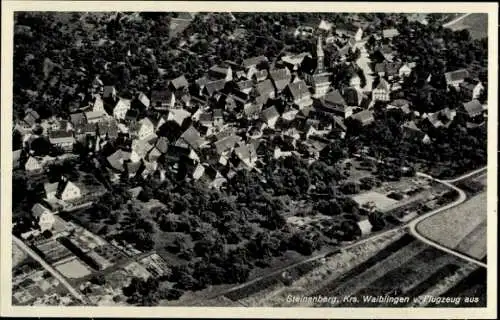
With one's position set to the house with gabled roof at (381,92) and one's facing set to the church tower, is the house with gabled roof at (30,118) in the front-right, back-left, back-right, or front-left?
front-left

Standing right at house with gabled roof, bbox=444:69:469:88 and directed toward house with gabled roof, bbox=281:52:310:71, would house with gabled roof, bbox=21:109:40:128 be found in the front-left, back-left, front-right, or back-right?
front-left

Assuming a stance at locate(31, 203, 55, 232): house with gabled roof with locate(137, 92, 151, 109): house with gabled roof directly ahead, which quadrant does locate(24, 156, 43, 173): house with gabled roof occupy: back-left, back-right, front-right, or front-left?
front-left
